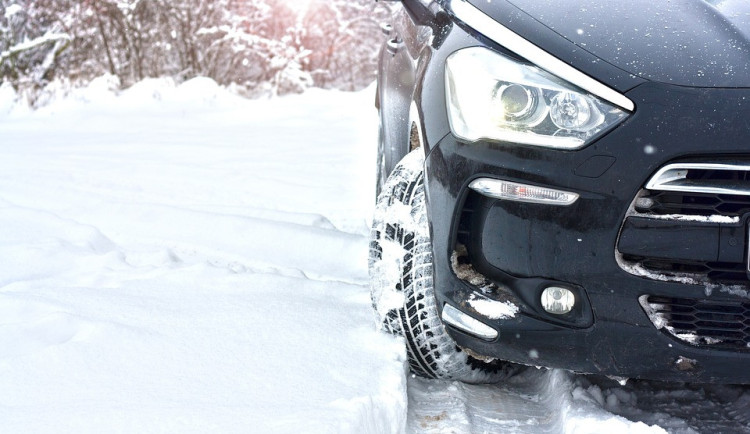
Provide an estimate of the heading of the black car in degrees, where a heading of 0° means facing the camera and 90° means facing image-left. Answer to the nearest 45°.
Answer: approximately 0°
